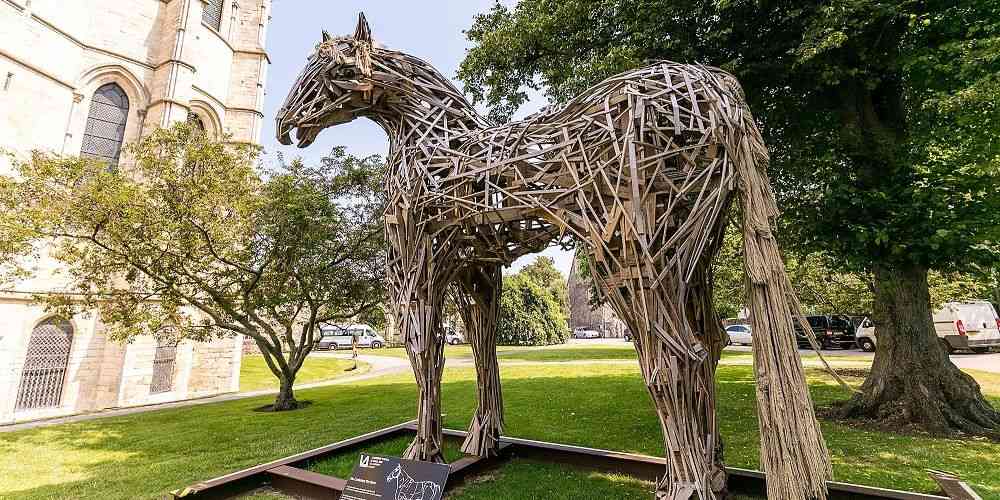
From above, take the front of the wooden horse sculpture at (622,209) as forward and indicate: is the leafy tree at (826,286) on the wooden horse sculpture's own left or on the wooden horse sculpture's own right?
on the wooden horse sculpture's own right

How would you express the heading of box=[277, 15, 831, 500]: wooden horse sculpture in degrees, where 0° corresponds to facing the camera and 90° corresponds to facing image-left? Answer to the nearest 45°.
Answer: approximately 135°

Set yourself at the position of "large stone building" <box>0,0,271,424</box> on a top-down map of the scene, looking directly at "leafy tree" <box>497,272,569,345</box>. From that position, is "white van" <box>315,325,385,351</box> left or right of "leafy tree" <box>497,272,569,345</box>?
left

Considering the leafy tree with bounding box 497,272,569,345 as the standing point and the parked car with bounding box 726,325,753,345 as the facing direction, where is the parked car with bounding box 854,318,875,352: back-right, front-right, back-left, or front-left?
front-right

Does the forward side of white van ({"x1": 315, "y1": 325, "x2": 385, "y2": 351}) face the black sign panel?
no

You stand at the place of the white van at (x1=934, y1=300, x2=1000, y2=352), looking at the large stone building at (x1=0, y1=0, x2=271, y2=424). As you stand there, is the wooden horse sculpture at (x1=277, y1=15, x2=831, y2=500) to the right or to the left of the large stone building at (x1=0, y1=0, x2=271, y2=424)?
left

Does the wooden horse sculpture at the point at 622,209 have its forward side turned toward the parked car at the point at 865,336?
no

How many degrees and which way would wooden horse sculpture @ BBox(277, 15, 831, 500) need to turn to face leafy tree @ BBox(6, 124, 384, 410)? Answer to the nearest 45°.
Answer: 0° — it already faces it
